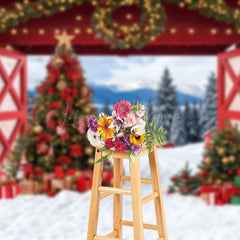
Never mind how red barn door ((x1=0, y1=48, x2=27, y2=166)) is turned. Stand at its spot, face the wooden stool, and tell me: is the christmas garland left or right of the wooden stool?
left

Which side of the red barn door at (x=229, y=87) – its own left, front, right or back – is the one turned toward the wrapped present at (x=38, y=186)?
front

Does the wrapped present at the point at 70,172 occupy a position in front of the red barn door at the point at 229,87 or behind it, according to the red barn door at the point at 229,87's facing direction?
in front

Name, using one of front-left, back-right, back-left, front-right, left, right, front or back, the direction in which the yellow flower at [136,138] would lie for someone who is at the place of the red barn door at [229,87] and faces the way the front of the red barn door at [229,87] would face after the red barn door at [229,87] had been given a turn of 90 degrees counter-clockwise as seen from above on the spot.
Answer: front-right

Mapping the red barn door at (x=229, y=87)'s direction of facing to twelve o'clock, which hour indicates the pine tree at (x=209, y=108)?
The pine tree is roughly at 4 o'clock from the red barn door.

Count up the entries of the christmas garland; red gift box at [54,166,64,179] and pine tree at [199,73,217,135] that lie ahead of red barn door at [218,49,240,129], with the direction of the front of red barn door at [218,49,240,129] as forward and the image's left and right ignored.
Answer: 2

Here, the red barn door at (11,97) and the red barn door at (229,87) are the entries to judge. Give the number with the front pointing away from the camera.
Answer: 0

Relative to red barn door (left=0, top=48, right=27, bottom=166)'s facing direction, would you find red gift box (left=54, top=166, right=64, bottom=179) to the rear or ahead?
ahead
